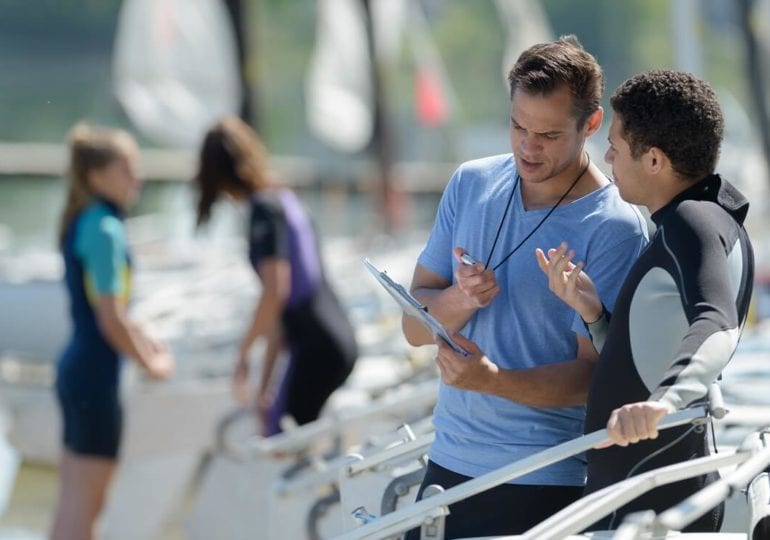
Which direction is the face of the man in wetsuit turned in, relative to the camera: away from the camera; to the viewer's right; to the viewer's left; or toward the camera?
to the viewer's left

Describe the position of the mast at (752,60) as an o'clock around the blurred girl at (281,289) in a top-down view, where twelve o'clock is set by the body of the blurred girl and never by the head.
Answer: The mast is roughly at 4 o'clock from the blurred girl.

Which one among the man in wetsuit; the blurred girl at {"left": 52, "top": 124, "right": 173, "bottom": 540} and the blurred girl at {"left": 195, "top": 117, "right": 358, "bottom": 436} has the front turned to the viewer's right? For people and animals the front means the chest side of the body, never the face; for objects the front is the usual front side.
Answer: the blurred girl at {"left": 52, "top": 124, "right": 173, "bottom": 540}

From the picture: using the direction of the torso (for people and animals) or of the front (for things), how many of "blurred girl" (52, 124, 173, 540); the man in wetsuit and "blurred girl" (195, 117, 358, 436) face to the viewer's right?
1

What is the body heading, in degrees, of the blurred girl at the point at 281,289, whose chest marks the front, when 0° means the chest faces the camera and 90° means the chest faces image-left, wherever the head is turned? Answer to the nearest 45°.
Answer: approximately 90°

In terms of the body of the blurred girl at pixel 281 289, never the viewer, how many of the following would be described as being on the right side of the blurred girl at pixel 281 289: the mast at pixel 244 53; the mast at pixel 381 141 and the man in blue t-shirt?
2

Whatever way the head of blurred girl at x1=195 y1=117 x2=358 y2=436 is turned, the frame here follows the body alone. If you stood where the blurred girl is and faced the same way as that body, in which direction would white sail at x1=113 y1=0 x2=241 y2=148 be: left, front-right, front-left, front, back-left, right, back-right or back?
right

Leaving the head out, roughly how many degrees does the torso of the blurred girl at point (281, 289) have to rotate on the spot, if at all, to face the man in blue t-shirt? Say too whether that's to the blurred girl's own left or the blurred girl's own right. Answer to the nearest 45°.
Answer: approximately 90° to the blurred girl's own left

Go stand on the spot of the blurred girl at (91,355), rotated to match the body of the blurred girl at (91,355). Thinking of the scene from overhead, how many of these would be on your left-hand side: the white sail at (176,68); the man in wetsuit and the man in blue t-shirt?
1

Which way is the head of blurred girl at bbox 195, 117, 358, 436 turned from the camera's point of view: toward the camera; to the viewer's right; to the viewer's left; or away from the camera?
to the viewer's left

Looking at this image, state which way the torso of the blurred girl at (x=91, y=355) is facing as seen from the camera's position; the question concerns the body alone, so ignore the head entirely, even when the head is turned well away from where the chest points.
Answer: to the viewer's right

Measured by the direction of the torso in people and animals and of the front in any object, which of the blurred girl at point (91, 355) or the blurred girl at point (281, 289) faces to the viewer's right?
the blurred girl at point (91, 355)

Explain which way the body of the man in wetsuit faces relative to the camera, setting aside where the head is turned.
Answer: to the viewer's left

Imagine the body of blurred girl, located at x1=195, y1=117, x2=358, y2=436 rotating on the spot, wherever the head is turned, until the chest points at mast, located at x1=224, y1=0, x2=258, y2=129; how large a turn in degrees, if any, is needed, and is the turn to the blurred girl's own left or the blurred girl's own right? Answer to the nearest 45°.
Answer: approximately 90° to the blurred girl's own right
